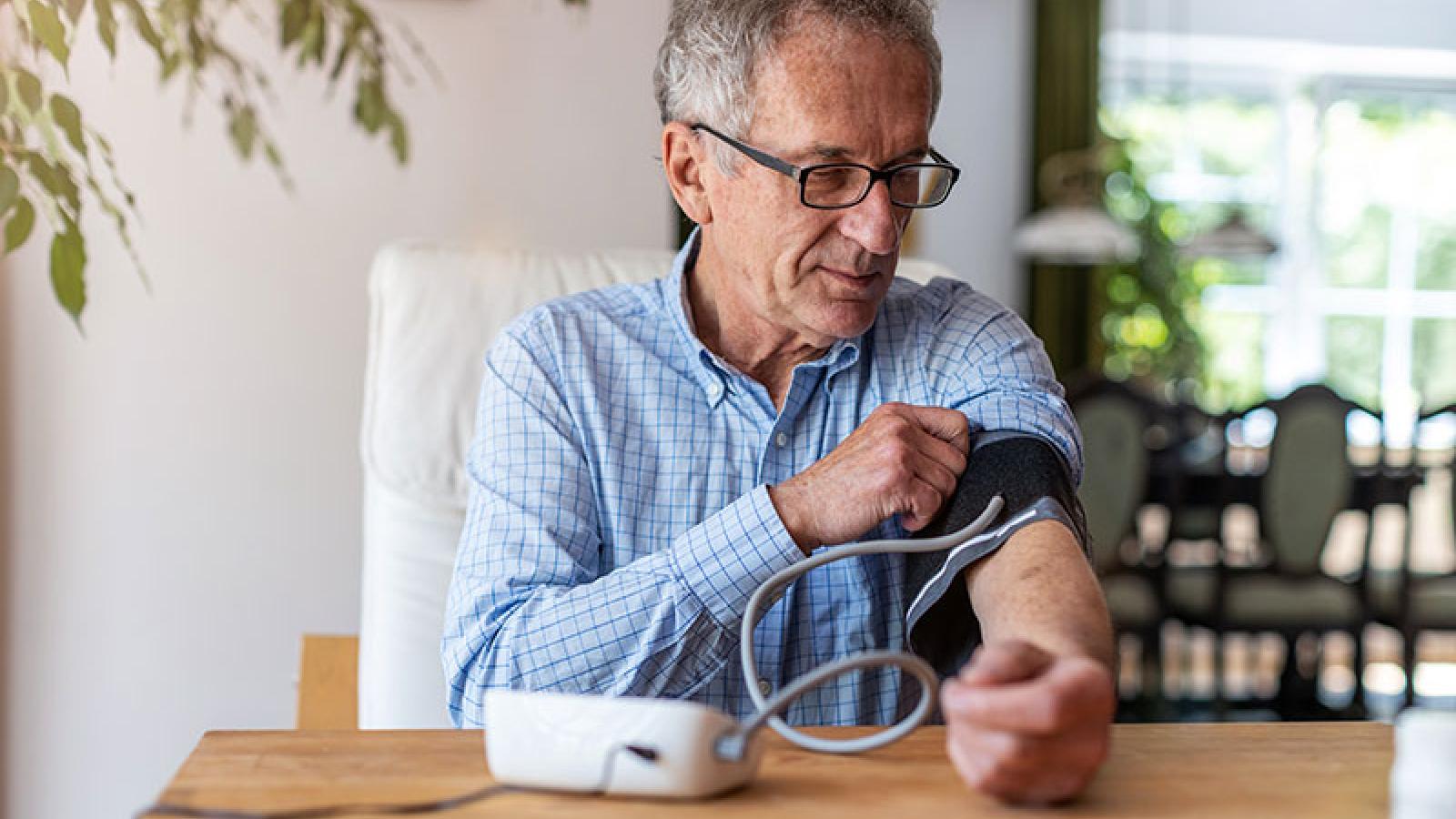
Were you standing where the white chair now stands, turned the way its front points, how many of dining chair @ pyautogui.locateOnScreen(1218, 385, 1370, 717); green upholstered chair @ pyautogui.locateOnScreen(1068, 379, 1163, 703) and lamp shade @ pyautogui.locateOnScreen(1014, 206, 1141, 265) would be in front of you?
0

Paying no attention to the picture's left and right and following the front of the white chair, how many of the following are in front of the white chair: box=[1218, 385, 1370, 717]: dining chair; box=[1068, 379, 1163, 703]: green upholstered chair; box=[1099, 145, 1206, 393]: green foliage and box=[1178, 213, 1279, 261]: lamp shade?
0

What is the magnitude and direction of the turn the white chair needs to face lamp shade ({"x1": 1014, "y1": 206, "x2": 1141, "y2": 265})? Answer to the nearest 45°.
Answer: approximately 135° to its left

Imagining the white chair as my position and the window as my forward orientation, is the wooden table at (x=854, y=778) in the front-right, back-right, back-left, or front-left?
back-right

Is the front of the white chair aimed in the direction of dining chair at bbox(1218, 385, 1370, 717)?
no

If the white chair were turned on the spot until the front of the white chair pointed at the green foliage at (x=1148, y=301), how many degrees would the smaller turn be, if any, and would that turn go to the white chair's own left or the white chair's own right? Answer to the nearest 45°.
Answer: approximately 135° to the white chair's own left

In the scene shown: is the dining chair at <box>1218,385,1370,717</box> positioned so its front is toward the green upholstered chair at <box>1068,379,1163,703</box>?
no

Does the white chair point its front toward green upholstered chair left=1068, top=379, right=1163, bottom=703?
no

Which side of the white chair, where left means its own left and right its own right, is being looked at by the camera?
front

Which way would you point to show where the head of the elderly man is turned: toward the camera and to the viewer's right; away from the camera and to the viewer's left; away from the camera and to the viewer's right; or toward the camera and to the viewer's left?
toward the camera and to the viewer's right
